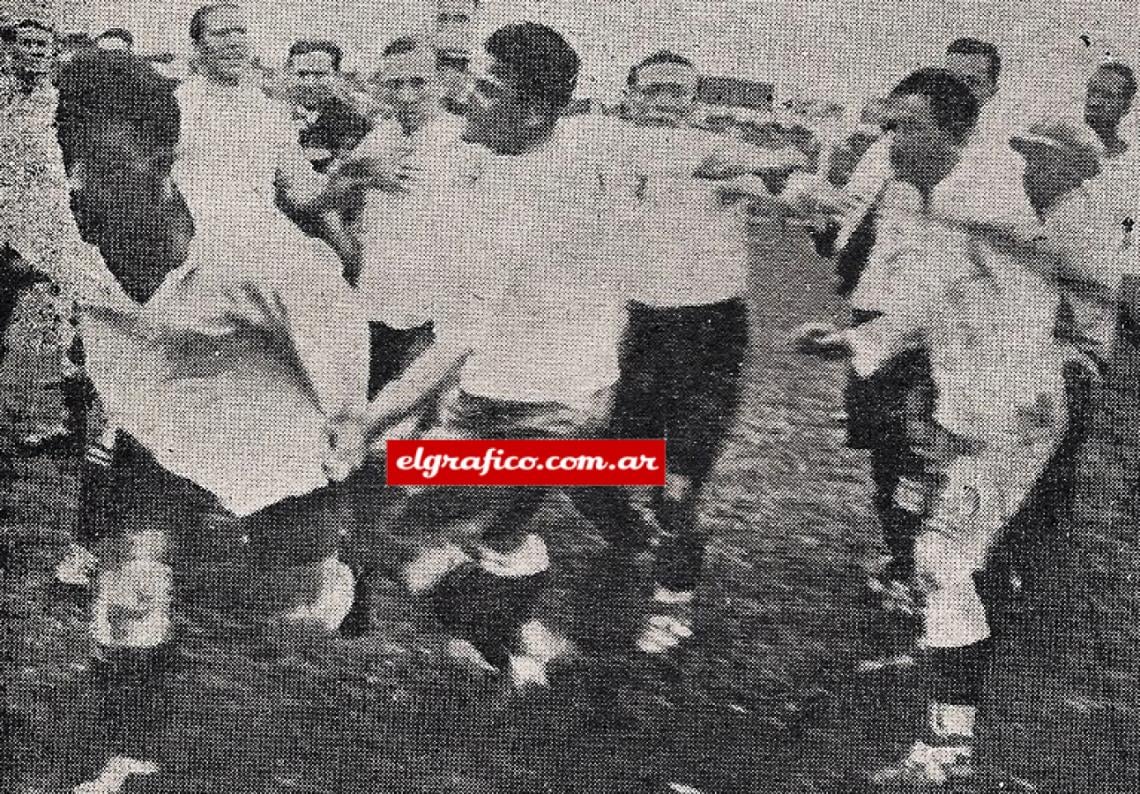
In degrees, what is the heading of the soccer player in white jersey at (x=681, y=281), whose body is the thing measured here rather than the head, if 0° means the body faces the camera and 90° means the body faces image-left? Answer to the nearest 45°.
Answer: approximately 0°

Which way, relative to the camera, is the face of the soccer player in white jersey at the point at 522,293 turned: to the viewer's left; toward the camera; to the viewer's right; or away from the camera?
to the viewer's left
